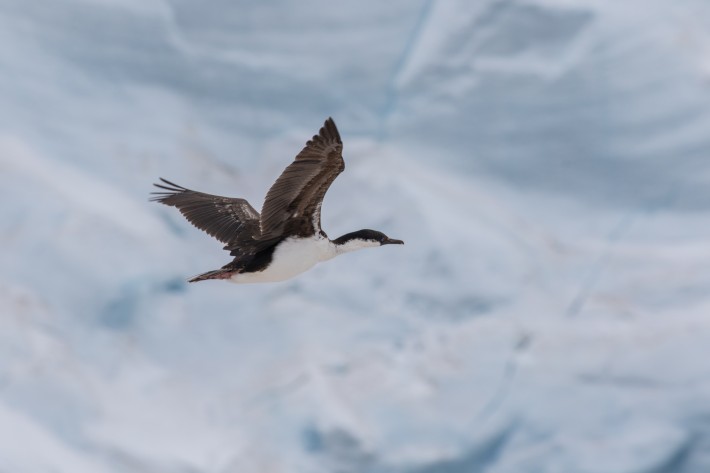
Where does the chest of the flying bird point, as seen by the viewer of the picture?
to the viewer's right
